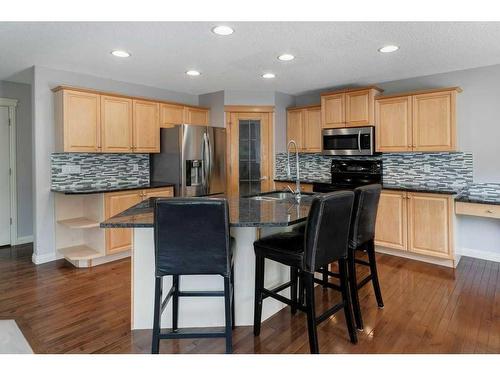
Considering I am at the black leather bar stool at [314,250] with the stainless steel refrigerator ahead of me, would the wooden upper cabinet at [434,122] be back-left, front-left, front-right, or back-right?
front-right

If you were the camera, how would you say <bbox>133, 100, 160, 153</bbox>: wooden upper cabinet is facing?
facing the viewer and to the right of the viewer

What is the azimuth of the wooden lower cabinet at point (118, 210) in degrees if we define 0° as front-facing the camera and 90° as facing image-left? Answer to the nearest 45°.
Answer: approximately 315°

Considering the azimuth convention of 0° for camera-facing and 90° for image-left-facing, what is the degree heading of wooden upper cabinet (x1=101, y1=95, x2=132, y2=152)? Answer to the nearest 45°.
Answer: approximately 315°

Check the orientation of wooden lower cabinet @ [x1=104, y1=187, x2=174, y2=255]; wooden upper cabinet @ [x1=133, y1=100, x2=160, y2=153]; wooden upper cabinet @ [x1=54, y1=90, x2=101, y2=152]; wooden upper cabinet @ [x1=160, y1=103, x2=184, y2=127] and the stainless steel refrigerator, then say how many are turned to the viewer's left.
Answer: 0

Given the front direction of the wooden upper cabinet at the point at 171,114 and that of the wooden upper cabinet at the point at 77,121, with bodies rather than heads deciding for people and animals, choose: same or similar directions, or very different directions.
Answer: same or similar directions

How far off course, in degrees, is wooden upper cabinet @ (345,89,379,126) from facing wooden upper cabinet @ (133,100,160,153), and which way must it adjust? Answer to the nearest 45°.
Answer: approximately 45° to its right

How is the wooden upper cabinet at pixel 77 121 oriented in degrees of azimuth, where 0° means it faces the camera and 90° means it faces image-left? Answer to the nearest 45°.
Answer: approximately 315°

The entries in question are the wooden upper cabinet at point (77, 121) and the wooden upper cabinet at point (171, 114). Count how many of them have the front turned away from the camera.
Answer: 0

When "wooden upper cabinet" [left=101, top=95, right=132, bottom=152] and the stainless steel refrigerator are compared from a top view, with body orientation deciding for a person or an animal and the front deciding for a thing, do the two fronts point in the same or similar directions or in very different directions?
same or similar directions

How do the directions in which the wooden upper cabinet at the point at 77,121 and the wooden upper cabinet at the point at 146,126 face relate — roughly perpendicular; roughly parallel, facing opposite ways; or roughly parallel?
roughly parallel

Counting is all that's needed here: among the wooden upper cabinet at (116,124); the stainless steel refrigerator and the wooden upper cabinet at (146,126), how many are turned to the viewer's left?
0

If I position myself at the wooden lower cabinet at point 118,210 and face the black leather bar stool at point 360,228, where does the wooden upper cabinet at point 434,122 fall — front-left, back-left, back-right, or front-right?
front-left

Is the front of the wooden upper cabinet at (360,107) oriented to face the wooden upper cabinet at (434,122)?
no

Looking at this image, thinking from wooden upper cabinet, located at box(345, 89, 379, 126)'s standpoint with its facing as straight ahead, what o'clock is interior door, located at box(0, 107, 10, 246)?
The interior door is roughly at 1 o'clock from the wooden upper cabinet.

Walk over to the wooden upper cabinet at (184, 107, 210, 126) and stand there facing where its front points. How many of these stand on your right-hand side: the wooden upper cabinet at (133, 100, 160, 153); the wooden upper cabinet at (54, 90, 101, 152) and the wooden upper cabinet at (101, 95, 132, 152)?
3

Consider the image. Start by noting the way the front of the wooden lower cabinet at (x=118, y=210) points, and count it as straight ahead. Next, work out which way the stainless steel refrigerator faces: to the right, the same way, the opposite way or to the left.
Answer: the same way

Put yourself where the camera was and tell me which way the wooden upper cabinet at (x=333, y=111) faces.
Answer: facing the viewer and to the left of the viewer

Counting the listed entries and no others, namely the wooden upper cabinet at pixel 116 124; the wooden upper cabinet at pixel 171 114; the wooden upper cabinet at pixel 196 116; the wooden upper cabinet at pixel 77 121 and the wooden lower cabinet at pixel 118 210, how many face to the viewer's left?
0
